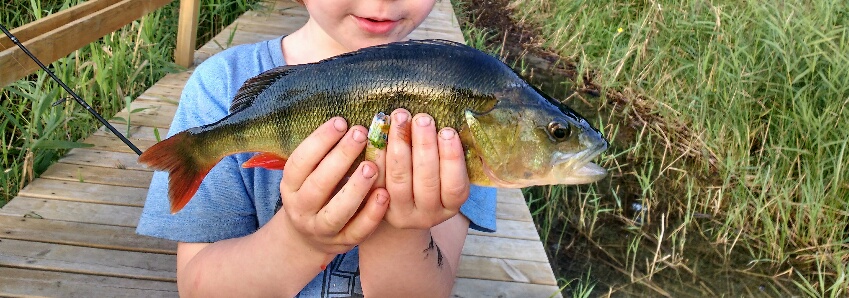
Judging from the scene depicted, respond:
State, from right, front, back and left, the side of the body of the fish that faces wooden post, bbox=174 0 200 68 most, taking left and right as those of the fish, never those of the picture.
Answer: left

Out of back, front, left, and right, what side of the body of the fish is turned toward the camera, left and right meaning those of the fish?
right

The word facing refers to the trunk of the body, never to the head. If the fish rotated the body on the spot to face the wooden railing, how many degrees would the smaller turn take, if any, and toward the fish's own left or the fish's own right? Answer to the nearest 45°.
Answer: approximately 135° to the fish's own left
